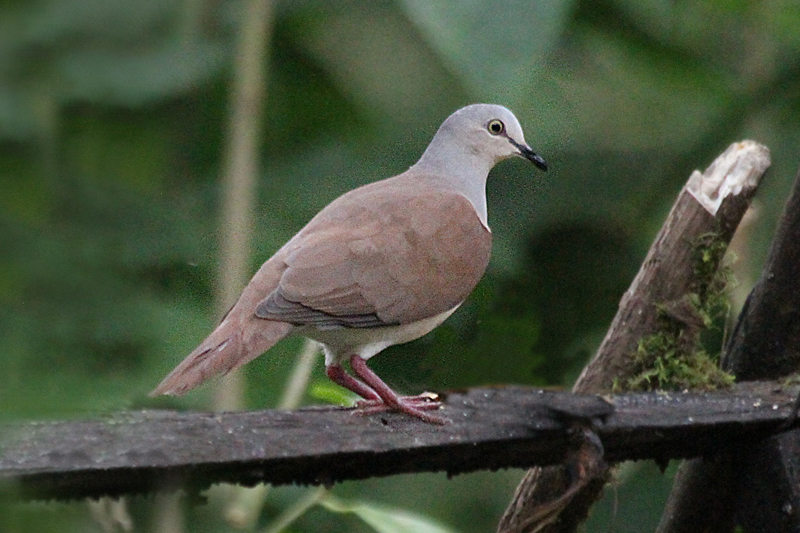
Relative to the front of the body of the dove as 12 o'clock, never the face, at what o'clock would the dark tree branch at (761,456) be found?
The dark tree branch is roughly at 12 o'clock from the dove.

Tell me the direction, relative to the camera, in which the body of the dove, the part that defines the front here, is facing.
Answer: to the viewer's right

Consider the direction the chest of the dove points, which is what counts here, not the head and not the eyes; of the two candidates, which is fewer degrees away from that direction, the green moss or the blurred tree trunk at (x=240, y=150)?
the green moss

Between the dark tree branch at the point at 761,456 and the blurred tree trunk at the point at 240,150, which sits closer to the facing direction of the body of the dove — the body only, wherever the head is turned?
the dark tree branch
